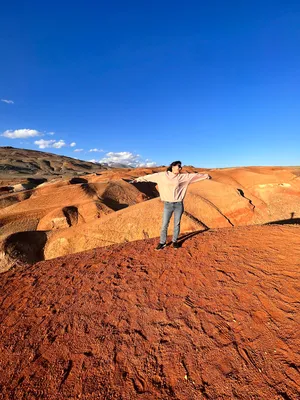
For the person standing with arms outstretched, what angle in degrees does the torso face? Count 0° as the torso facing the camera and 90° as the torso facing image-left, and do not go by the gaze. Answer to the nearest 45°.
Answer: approximately 0°
